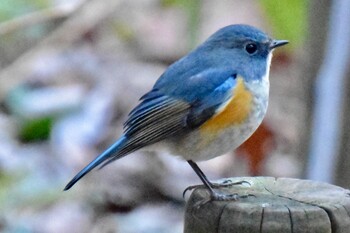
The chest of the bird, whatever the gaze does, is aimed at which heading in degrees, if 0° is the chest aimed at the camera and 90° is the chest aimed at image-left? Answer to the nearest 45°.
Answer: approximately 270°
